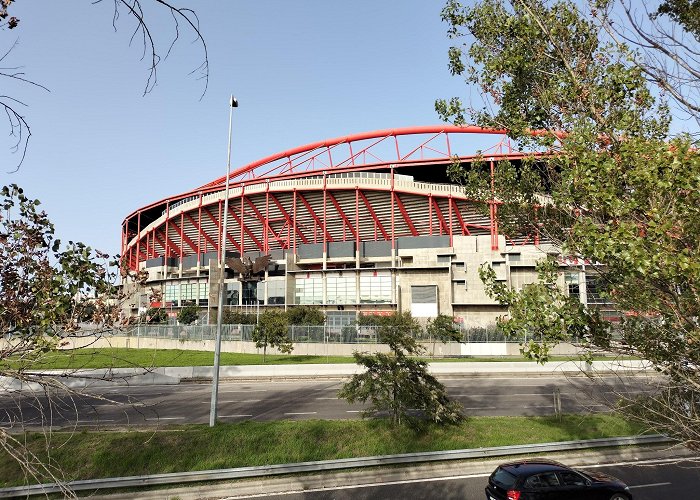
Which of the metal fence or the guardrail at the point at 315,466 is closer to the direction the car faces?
the metal fence

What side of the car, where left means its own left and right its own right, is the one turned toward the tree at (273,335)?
left

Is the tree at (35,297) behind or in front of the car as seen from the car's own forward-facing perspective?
behind

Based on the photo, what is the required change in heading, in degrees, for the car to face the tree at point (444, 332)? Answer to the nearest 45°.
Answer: approximately 45° to its left
